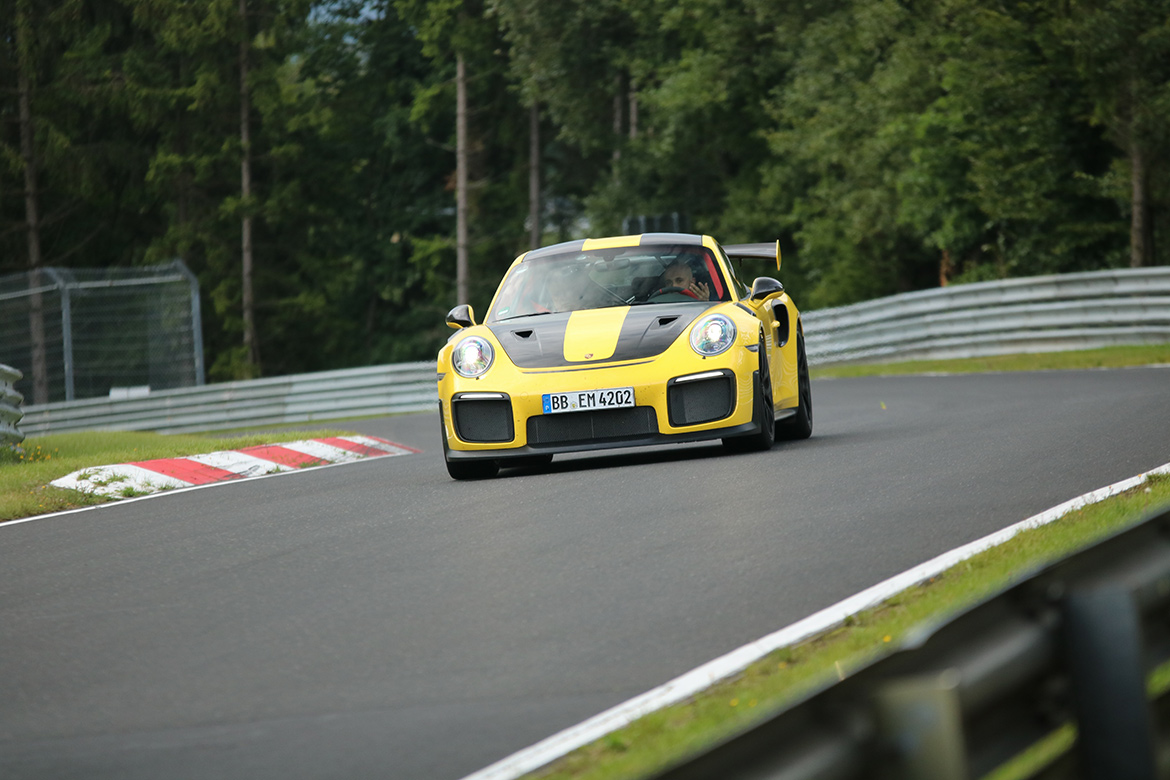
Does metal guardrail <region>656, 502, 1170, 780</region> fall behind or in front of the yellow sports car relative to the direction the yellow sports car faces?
in front

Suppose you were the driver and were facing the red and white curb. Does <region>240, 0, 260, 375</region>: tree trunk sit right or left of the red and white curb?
right

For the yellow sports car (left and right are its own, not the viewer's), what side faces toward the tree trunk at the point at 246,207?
back

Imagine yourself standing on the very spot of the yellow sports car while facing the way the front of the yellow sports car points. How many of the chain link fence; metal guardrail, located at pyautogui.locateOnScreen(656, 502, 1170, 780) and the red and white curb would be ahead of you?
1

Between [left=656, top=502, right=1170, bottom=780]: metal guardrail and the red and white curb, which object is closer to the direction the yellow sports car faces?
the metal guardrail

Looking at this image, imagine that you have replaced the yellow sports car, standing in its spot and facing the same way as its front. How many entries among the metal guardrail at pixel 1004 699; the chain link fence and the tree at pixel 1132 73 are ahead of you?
1

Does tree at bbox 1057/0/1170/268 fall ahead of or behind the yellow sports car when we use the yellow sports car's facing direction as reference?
behind

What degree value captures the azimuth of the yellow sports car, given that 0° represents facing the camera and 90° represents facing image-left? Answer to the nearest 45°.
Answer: approximately 0°

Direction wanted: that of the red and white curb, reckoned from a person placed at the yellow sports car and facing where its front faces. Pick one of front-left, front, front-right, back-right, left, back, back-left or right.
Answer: back-right
